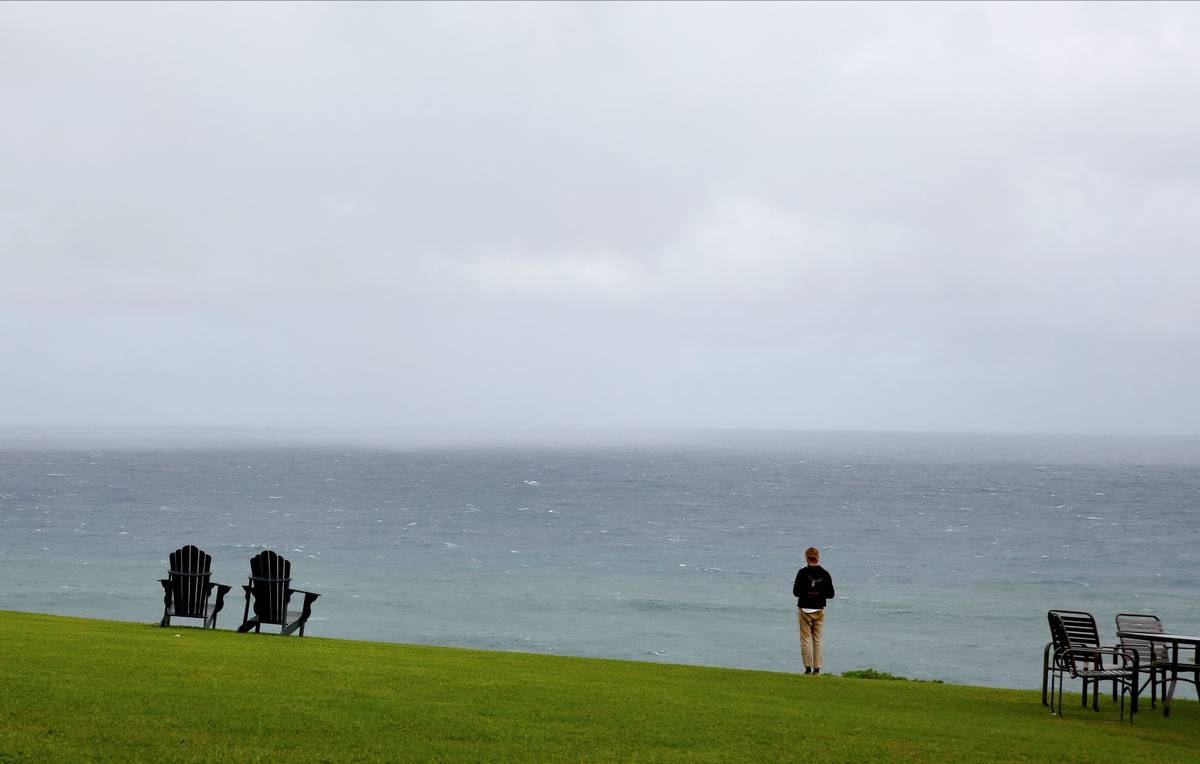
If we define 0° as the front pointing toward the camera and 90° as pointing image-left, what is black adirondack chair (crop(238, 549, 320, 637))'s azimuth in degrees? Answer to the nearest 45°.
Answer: approximately 225°

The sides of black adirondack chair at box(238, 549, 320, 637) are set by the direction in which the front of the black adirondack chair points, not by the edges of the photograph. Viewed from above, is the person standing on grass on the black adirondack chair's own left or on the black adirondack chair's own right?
on the black adirondack chair's own right

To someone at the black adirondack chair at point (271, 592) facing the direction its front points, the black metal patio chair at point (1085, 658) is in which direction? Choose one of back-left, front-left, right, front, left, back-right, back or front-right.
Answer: right

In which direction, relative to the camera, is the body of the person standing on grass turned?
away from the camera

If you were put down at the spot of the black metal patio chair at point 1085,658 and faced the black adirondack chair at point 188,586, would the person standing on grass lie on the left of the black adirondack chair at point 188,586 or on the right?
right

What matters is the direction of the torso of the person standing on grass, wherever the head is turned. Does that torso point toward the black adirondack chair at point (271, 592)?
no

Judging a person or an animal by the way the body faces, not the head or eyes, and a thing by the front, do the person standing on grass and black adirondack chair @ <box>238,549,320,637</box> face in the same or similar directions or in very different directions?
same or similar directions

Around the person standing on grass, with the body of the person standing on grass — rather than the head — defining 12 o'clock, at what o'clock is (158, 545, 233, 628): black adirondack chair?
The black adirondack chair is roughly at 9 o'clock from the person standing on grass.

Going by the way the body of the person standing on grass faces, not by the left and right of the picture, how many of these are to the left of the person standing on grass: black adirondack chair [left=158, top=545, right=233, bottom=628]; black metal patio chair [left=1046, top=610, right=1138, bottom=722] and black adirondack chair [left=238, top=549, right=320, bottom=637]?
2

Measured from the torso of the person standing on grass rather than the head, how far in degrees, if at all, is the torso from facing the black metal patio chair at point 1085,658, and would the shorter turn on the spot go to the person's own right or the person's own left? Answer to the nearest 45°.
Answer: approximately 135° to the person's own right
